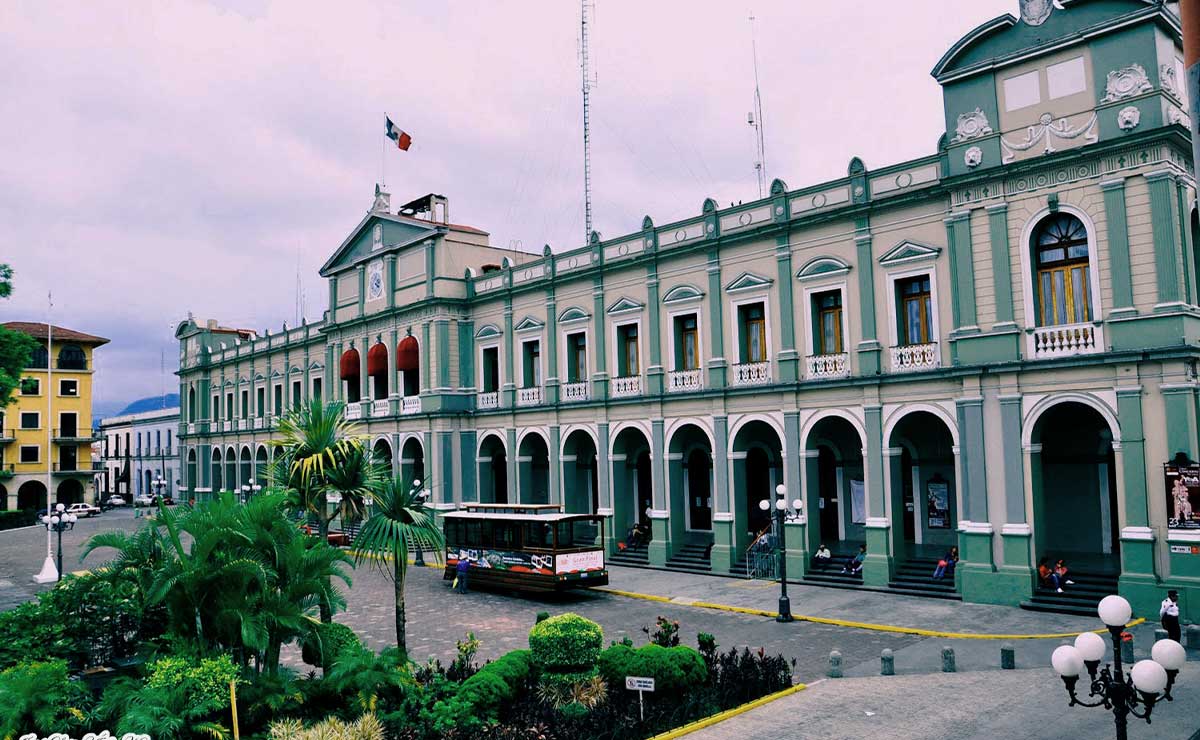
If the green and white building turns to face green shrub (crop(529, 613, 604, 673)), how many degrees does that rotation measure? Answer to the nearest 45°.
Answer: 0° — it already faces it

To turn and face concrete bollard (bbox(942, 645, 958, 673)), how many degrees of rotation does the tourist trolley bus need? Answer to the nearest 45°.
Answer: approximately 180°

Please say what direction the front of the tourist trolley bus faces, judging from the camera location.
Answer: facing away from the viewer and to the left of the viewer

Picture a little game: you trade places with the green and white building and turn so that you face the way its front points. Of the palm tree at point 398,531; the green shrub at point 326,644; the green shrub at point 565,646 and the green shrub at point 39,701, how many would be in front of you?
4

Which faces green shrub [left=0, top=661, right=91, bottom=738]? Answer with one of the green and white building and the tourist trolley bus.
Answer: the green and white building

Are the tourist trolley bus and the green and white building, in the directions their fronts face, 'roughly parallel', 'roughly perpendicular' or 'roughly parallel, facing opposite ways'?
roughly perpendicular

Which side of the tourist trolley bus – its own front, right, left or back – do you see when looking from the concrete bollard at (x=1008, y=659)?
back

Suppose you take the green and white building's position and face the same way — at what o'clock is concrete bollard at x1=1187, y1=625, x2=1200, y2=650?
The concrete bollard is roughly at 10 o'clock from the green and white building.
